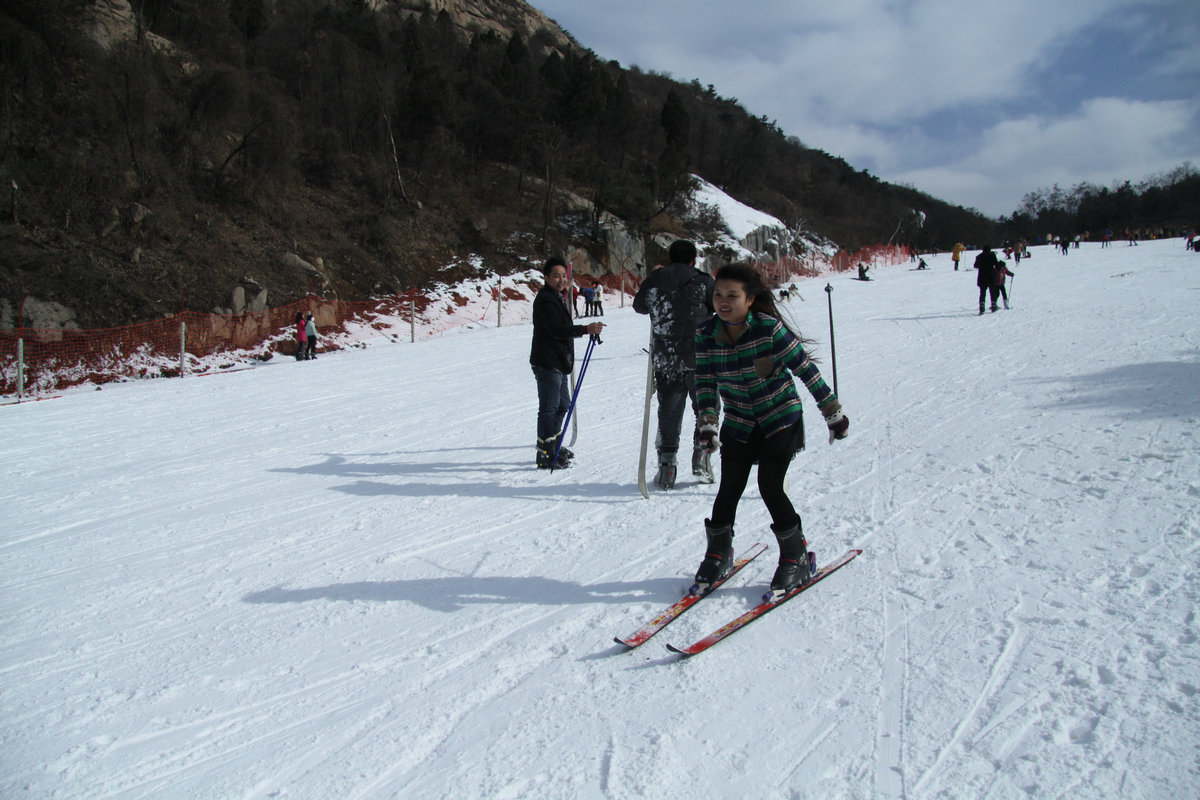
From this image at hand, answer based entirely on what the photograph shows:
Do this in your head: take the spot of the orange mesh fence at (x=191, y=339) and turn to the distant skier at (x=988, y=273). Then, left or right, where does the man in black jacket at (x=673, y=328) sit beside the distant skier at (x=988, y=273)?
right

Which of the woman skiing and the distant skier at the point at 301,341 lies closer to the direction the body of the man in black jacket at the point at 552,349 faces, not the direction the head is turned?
the woman skiing

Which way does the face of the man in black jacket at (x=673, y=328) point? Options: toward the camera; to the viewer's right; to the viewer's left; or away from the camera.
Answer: away from the camera

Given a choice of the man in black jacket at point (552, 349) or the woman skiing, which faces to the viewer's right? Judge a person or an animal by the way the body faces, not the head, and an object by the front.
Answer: the man in black jacket

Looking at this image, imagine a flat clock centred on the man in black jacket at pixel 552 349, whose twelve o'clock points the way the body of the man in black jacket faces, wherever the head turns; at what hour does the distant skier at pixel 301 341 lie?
The distant skier is roughly at 8 o'clock from the man in black jacket.

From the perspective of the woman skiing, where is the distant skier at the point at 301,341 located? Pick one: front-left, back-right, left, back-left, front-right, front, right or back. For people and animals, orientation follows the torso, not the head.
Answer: right

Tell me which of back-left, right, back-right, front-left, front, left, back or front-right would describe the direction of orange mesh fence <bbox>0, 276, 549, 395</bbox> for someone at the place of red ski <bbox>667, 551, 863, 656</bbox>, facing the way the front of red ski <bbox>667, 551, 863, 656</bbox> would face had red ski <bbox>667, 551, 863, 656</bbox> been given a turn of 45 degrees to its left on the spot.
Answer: back-right

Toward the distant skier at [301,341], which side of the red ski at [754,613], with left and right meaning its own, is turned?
right

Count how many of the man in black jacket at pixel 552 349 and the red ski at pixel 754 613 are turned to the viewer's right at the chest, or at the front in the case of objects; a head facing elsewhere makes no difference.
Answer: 1

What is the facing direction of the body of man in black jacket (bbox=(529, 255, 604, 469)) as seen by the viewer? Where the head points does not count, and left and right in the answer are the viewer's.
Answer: facing to the right of the viewer

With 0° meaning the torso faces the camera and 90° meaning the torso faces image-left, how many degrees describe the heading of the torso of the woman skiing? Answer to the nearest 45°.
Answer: approximately 45°

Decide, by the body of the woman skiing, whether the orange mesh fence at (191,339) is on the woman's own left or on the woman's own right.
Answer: on the woman's own right

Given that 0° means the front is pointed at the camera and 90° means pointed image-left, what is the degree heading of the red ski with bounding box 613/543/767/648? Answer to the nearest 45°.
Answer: approximately 45°
